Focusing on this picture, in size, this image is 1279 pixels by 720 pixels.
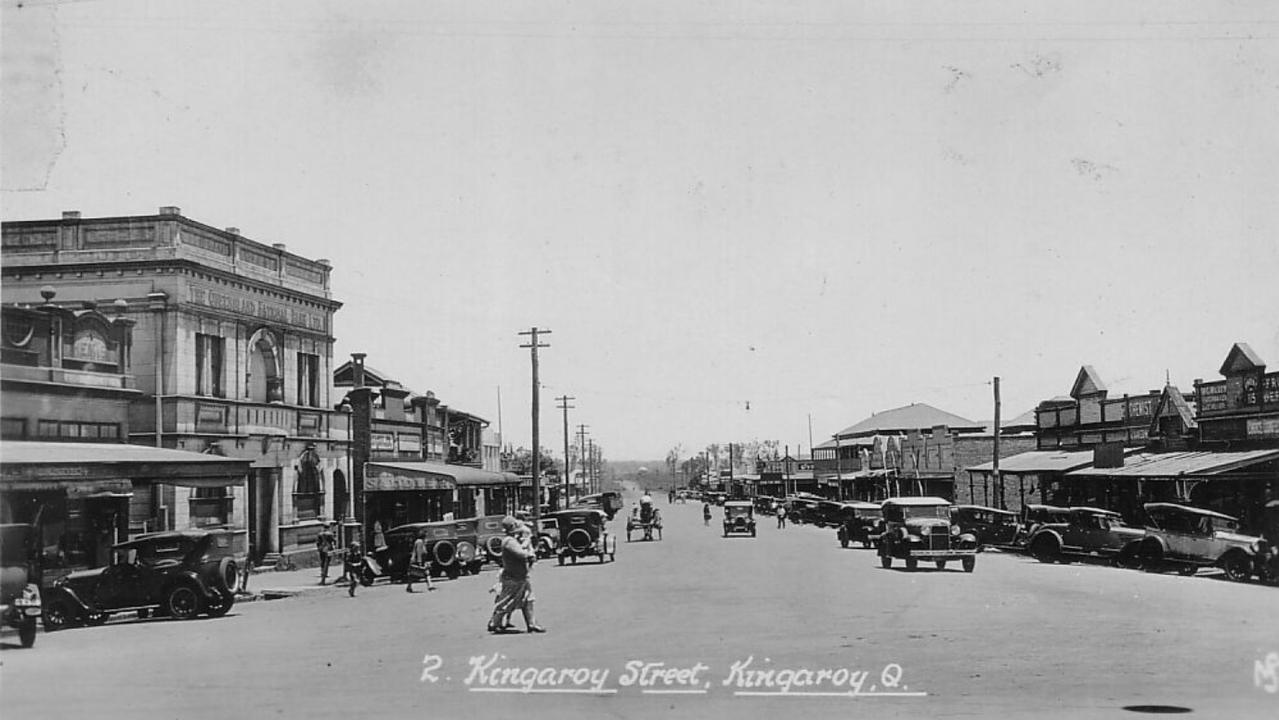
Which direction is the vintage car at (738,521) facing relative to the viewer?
toward the camera

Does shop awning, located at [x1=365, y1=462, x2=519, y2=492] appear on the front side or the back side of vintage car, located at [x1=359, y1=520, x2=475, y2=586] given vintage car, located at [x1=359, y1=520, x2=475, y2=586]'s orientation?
on the front side

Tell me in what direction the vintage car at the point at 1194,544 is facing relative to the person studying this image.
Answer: facing the viewer and to the right of the viewer

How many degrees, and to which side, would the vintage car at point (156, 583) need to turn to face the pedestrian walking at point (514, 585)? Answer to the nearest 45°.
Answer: approximately 180°

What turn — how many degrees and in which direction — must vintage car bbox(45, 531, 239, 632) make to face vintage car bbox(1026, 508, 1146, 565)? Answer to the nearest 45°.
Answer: approximately 135° to its right

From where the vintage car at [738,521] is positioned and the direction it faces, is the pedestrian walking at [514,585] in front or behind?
in front

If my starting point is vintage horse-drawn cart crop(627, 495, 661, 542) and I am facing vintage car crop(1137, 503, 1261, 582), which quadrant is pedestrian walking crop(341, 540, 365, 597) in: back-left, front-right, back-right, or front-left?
front-right

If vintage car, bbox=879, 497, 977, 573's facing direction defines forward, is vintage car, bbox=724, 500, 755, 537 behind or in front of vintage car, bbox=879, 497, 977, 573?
behind

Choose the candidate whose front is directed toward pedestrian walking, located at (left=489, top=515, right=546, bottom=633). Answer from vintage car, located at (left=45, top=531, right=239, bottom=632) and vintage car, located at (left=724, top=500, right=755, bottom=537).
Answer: vintage car, located at (left=724, top=500, right=755, bottom=537)

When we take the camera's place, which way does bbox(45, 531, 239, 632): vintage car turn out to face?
facing away from the viewer and to the left of the viewer
